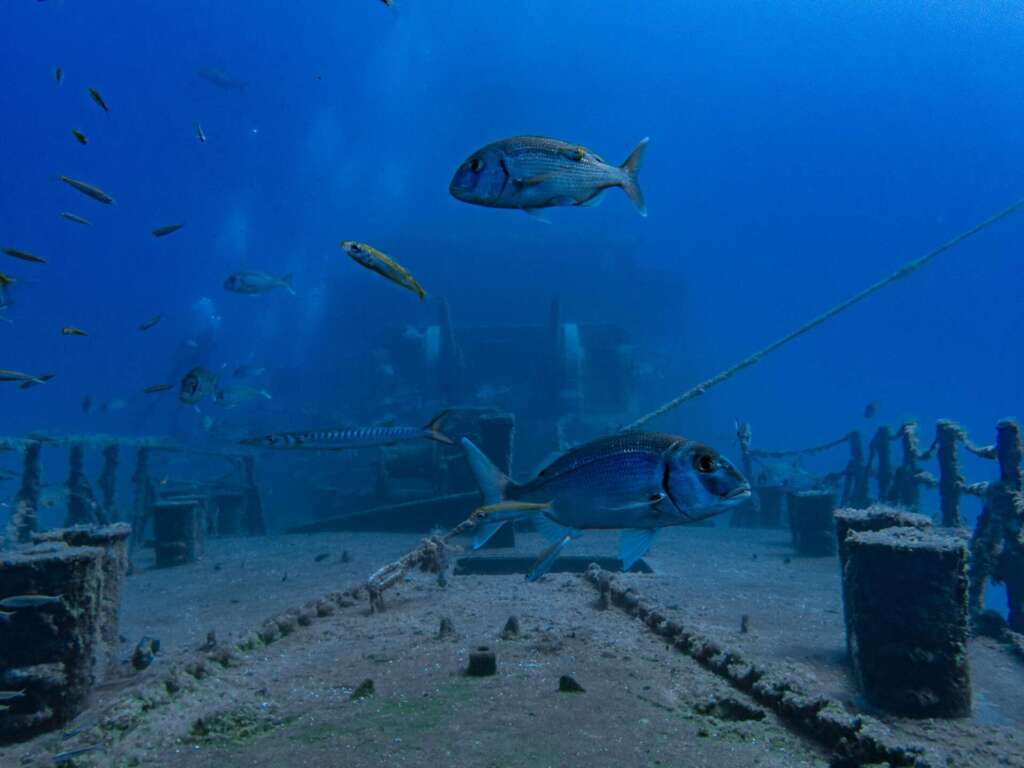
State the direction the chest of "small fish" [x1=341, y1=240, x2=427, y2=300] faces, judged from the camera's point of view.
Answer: to the viewer's left

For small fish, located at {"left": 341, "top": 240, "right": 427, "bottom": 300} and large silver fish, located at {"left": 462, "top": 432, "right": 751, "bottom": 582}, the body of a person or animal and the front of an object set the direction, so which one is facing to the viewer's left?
the small fish

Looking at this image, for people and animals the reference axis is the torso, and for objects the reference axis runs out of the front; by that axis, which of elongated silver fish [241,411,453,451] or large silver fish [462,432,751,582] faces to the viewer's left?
the elongated silver fish

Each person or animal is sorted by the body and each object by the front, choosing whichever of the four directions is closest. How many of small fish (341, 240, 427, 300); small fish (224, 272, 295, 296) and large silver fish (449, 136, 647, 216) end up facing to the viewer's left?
3

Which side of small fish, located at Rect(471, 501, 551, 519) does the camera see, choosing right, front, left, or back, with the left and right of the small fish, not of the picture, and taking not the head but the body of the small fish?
left
